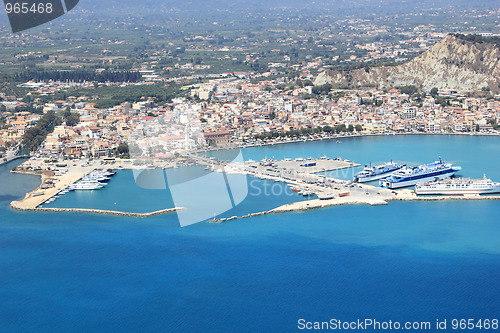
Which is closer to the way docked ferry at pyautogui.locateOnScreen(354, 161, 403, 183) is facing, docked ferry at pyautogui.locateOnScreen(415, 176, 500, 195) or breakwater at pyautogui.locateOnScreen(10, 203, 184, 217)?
the docked ferry

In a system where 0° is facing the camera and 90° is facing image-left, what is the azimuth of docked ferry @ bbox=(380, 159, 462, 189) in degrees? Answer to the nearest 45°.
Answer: approximately 225°

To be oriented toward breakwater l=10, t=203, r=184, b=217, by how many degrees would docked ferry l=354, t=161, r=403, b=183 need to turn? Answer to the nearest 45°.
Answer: approximately 180°

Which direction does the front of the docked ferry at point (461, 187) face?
to the viewer's right

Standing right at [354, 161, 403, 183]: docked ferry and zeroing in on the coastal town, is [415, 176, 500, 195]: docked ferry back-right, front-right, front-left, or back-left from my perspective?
back-right

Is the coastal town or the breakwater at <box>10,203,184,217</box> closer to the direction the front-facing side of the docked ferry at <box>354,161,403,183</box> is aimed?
the coastal town

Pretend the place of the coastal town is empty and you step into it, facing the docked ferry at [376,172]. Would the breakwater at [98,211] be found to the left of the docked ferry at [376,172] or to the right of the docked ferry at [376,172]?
right

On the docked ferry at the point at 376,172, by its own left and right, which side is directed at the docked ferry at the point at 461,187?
right

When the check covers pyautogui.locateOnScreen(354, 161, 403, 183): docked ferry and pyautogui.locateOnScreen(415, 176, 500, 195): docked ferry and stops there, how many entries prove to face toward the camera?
0

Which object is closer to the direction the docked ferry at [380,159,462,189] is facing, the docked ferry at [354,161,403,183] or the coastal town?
the coastal town

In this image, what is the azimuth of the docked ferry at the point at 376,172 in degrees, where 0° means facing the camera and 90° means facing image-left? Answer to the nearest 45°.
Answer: approximately 225°

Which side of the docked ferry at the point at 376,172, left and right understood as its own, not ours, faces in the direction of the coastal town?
left

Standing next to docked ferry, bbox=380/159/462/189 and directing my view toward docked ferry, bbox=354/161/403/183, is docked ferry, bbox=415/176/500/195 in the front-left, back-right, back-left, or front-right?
back-left
